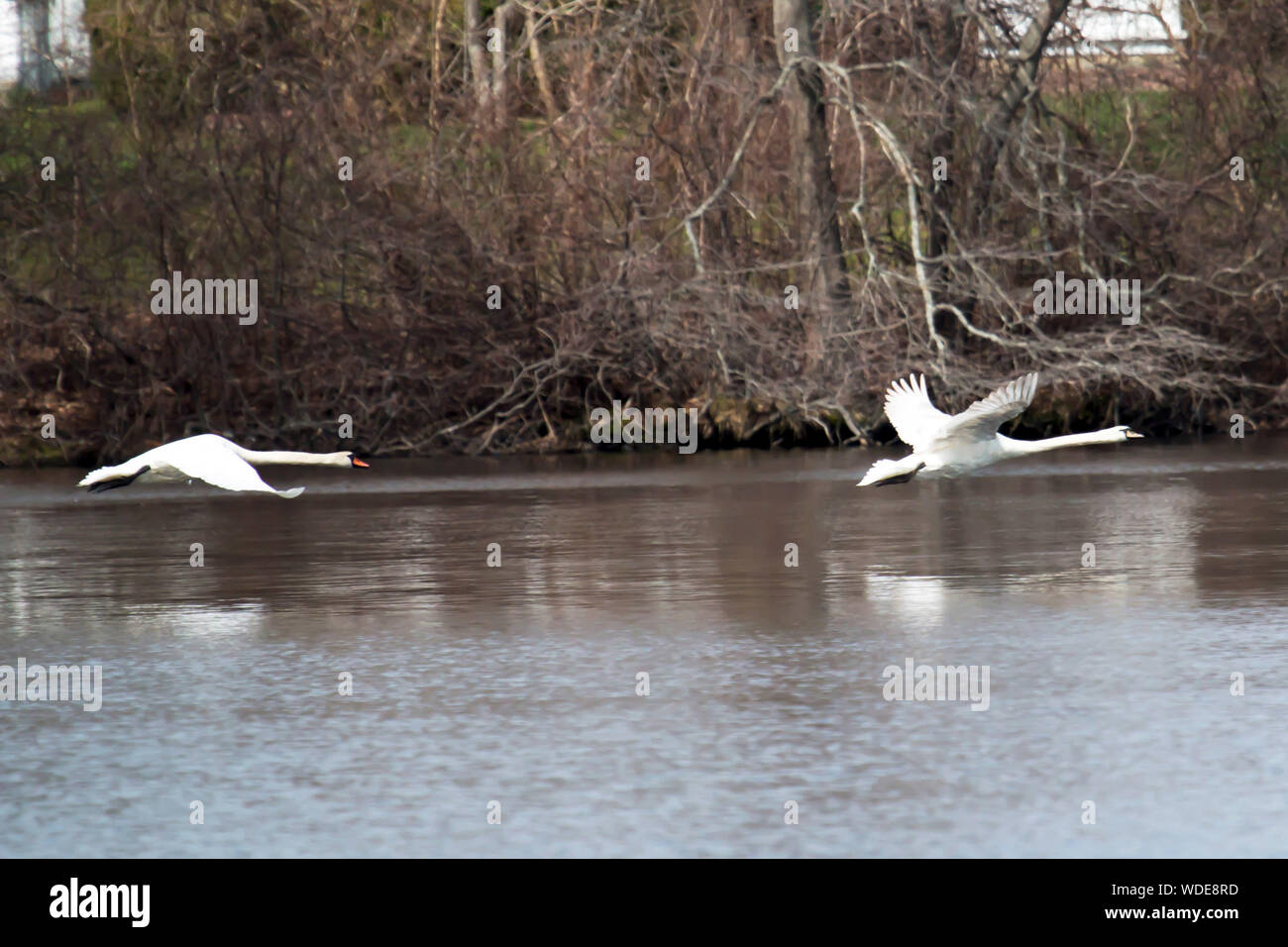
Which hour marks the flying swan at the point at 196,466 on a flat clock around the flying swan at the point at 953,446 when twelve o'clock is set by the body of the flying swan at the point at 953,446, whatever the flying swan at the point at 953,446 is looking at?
the flying swan at the point at 196,466 is roughly at 5 o'clock from the flying swan at the point at 953,446.

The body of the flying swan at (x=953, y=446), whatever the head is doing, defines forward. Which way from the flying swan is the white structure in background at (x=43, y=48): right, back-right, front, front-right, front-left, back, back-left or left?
back-left

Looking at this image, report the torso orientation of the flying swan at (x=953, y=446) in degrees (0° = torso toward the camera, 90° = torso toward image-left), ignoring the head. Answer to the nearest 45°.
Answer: approximately 270°

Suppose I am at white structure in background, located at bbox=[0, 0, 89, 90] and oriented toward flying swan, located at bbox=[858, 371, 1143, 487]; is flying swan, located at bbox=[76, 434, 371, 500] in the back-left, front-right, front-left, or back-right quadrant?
front-right

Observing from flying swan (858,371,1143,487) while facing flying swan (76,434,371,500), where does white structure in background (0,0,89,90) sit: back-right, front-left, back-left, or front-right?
front-right

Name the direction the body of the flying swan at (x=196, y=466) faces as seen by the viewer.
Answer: to the viewer's right

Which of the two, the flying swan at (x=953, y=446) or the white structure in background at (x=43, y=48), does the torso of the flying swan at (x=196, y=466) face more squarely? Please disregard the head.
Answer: the flying swan

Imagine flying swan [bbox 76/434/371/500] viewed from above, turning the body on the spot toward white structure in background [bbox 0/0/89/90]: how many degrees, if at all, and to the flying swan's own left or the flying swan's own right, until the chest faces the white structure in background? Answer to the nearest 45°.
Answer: approximately 90° to the flying swan's own left

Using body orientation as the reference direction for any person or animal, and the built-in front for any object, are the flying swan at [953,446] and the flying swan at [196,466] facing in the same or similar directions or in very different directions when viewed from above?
same or similar directions

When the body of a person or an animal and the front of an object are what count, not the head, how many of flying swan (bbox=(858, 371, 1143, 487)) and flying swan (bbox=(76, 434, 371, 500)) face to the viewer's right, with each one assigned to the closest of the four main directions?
2

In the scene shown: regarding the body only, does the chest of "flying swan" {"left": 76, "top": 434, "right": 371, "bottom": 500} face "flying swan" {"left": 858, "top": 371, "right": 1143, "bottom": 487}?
yes
